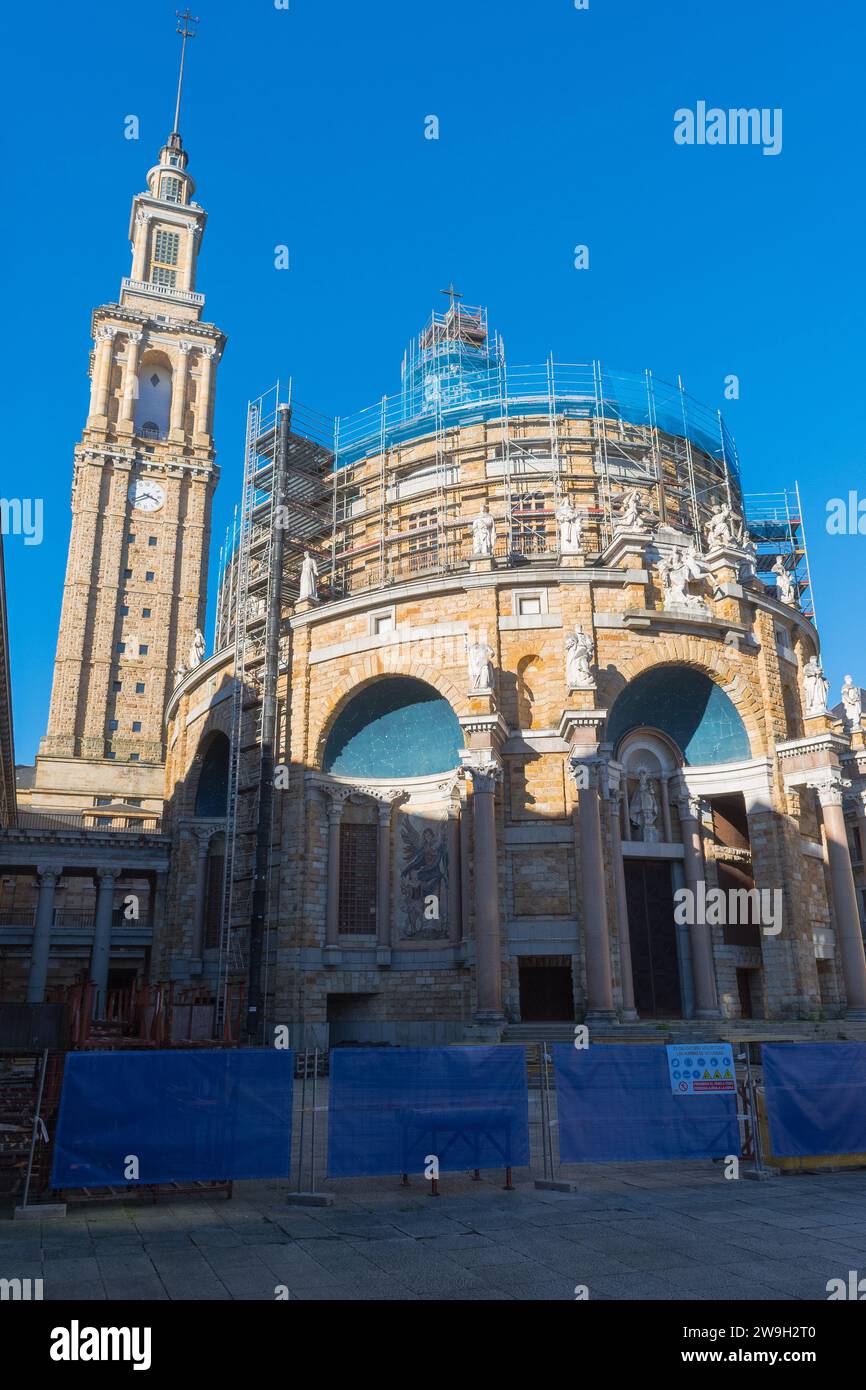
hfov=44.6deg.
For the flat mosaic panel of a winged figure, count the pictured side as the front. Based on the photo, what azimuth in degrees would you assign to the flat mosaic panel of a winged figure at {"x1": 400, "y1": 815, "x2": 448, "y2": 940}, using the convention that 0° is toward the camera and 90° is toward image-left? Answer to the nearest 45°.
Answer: approximately 0°

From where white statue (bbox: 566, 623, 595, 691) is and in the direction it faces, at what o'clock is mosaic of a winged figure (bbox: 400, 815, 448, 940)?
The mosaic of a winged figure is roughly at 4 o'clock from the white statue.

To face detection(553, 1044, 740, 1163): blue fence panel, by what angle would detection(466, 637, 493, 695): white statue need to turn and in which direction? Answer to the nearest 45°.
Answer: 0° — it already faces it

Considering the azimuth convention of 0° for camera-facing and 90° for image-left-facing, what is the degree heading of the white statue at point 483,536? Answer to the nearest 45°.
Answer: approximately 0°

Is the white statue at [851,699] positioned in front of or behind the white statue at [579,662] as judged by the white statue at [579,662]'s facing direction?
behind

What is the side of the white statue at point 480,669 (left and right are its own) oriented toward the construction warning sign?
front
